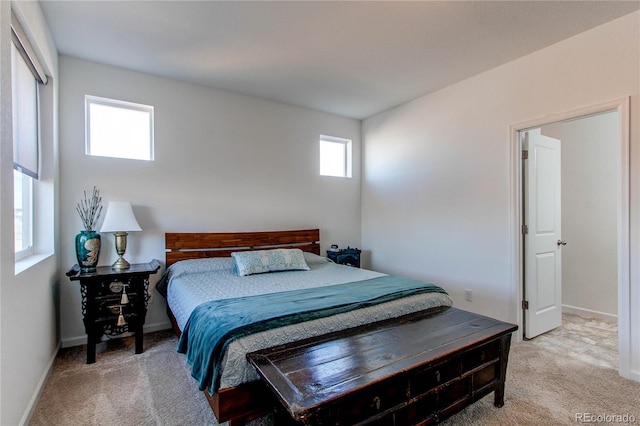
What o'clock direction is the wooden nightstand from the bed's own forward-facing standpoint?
The wooden nightstand is roughly at 5 o'clock from the bed.

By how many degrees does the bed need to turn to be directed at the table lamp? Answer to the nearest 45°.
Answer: approximately 135° to its right

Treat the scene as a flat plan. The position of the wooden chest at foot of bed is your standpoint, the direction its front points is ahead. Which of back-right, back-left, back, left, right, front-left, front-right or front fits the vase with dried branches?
back-right

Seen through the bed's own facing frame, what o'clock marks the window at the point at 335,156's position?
The window is roughly at 8 o'clock from the bed.

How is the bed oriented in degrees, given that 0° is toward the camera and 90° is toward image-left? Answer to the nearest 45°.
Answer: approximately 315°

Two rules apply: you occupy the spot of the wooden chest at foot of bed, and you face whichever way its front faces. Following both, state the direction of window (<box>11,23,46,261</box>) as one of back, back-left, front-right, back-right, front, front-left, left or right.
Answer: back-right

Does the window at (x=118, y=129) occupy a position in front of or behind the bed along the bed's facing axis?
behind

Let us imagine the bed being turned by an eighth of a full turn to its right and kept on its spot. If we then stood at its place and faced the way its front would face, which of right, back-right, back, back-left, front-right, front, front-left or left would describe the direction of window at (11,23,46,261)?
right

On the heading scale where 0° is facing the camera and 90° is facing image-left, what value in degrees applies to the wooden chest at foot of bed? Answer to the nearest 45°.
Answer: approximately 315°
